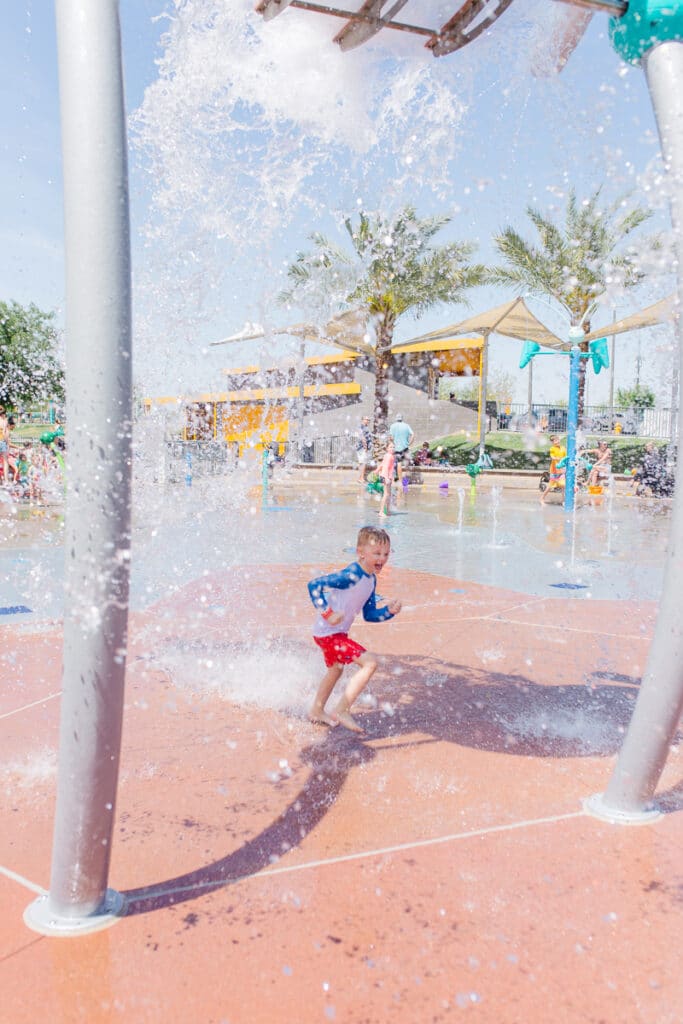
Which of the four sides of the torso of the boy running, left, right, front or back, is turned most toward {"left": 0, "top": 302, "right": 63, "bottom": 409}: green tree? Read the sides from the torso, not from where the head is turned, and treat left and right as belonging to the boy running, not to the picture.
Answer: back

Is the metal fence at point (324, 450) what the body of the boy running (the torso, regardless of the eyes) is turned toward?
no

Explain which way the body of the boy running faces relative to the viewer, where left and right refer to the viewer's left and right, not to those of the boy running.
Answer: facing the viewer and to the right of the viewer

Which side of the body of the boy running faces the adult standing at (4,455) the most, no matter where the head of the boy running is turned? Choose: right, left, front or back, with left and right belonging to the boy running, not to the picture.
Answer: back

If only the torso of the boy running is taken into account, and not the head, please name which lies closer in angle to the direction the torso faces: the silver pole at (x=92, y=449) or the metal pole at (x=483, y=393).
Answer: the silver pole

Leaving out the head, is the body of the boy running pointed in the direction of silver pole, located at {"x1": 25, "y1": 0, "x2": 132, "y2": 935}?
no

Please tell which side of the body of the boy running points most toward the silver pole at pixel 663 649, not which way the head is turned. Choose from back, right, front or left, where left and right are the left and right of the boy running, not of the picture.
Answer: front

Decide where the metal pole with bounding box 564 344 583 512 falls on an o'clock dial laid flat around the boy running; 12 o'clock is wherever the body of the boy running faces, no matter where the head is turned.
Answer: The metal pole is roughly at 8 o'clock from the boy running.

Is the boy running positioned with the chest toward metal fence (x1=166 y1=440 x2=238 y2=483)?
no

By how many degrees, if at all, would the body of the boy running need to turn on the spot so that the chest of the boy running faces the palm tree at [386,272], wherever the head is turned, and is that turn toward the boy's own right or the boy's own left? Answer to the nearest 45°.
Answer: approximately 135° to the boy's own left

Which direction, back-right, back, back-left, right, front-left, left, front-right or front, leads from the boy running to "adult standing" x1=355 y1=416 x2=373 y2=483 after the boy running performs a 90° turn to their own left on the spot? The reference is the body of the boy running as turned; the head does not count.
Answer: front-left

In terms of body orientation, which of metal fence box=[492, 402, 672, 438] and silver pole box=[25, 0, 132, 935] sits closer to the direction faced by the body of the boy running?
the silver pole

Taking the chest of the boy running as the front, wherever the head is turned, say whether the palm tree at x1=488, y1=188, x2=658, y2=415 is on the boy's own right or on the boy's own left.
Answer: on the boy's own left

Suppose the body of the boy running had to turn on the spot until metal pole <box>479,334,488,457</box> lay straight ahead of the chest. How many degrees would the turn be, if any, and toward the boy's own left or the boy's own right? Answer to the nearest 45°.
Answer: approximately 135° to the boy's own left
